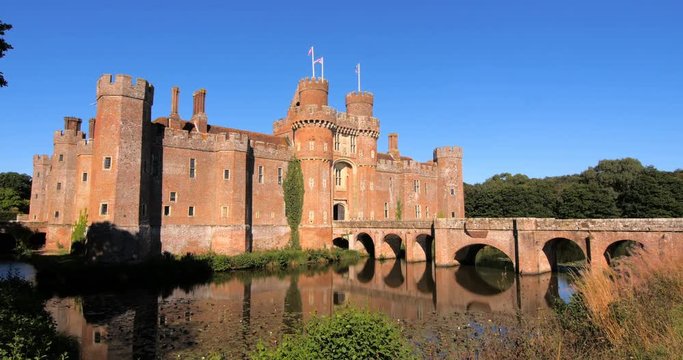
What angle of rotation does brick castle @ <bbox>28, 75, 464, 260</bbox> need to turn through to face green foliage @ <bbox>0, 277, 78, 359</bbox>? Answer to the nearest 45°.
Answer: approximately 45° to its right

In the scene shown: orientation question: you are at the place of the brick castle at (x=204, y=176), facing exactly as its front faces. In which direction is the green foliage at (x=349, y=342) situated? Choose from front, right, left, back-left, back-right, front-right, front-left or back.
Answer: front-right

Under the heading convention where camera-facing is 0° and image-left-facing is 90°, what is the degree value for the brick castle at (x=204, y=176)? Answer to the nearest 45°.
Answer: approximately 315°
